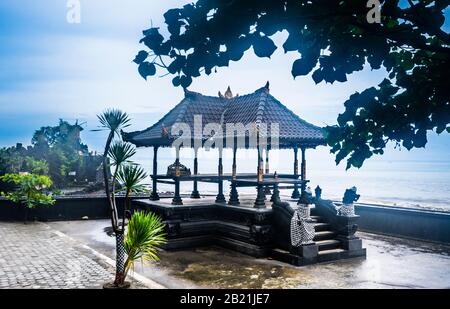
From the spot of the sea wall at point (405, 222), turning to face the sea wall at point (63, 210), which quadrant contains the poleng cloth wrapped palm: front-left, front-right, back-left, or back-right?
front-left

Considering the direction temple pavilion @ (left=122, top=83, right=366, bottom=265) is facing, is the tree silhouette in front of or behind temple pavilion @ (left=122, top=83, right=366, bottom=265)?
in front

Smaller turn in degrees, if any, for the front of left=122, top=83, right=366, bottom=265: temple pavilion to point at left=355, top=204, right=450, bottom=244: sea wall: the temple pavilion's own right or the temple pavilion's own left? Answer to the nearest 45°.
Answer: approximately 45° to the temple pavilion's own left

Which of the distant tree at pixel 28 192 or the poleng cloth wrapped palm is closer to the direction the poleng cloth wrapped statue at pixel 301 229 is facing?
the poleng cloth wrapped palm

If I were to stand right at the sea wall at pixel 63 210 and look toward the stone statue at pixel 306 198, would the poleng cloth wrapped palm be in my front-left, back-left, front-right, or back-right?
front-right

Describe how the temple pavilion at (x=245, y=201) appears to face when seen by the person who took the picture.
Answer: facing the viewer and to the right of the viewer

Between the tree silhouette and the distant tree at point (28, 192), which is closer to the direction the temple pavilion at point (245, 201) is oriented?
the tree silhouette

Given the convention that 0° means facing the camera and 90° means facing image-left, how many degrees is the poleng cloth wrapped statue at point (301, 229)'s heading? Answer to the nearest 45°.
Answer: approximately 315°

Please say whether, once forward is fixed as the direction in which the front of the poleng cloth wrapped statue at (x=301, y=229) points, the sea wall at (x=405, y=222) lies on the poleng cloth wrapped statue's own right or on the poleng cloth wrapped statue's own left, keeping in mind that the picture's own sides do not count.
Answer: on the poleng cloth wrapped statue's own left

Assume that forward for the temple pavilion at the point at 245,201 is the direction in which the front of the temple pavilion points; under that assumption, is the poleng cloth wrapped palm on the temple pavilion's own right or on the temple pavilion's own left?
on the temple pavilion's own right
